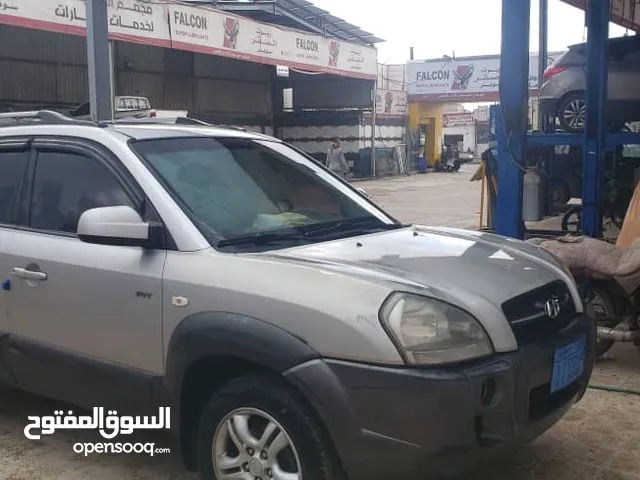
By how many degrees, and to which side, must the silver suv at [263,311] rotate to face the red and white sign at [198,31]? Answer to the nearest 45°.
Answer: approximately 135° to its left

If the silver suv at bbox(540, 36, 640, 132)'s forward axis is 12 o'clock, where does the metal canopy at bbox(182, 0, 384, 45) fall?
The metal canopy is roughly at 8 o'clock from the silver suv.

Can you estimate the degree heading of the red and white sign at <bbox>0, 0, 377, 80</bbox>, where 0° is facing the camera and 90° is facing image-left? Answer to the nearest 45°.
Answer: approximately 315°

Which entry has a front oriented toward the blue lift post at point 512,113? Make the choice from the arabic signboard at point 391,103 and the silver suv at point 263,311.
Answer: the arabic signboard

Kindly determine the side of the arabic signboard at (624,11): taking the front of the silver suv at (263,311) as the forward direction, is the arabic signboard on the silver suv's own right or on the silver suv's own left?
on the silver suv's own left

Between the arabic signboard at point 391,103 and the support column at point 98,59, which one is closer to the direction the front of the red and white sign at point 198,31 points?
the support column

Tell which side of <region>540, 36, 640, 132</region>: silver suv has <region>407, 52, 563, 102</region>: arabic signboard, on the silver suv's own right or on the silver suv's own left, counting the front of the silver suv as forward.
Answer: on the silver suv's own left

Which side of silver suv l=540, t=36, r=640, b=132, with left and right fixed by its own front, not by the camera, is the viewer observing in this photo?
right

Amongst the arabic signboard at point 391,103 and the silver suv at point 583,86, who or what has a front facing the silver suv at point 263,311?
the arabic signboard

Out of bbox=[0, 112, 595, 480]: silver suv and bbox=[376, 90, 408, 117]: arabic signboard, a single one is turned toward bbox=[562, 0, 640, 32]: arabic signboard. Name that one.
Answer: bbox=[376, 90, 408, 117]: arabic signboard

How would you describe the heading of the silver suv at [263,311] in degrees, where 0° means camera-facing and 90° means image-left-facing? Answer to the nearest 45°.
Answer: approximately 315°
